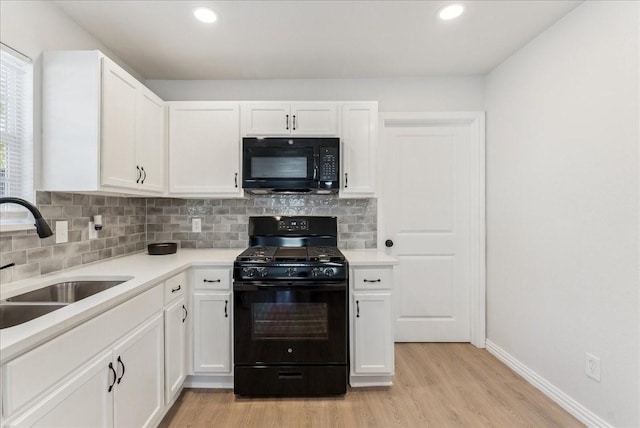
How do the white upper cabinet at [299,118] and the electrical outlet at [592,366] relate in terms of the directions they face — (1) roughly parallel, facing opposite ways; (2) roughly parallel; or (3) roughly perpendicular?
roughly perpendicular

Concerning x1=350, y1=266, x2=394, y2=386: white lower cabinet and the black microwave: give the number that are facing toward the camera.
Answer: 2

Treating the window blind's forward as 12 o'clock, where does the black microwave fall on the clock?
The black microwave is roughly at 11 o'clock from the window blind.

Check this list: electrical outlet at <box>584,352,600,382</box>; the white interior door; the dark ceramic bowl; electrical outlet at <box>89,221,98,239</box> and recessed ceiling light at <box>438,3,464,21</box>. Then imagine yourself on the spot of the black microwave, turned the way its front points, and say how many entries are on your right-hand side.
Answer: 2

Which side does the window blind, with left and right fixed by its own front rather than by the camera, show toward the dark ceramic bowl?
left

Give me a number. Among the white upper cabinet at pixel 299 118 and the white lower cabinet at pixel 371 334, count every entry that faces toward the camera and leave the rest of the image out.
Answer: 2

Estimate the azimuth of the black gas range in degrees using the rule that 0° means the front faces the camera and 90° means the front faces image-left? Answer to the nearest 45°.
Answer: approximately 0°
